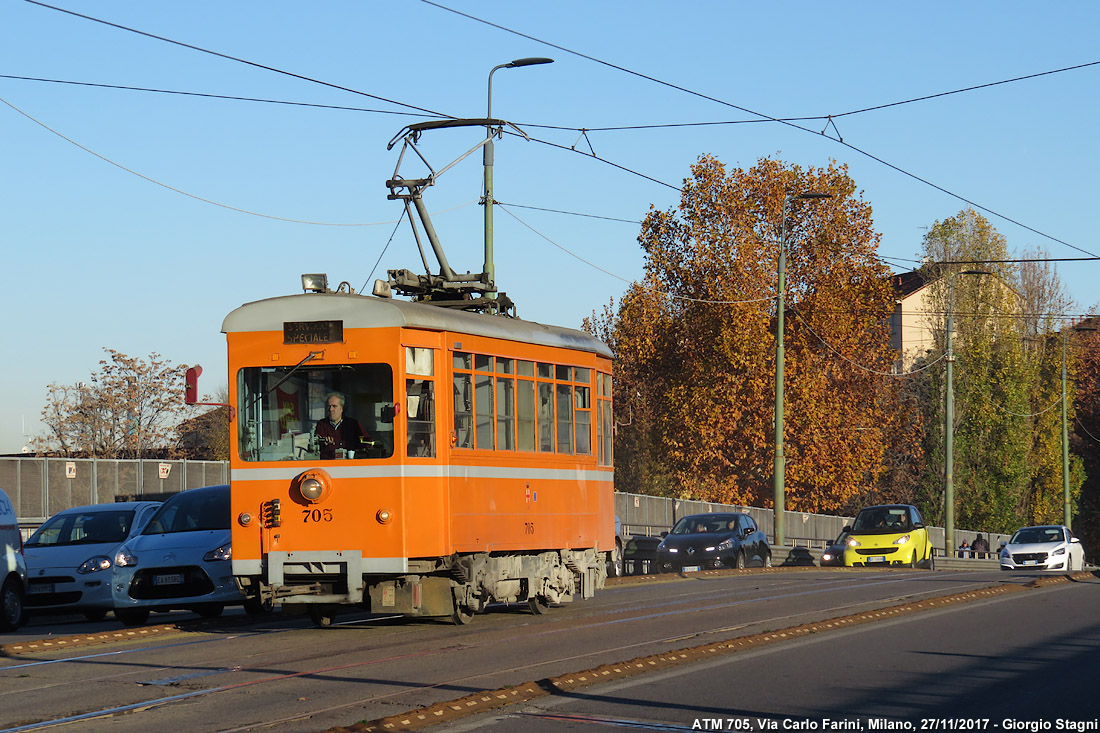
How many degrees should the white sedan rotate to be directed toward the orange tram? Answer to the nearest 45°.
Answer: approximately 45° to its left

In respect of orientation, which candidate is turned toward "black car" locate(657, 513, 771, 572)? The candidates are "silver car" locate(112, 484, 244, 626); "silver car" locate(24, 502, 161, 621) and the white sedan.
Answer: the white sedan

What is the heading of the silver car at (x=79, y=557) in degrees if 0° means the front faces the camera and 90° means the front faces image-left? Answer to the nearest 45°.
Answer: approximately 45°

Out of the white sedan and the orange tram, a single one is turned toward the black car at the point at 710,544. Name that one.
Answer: the white sedan

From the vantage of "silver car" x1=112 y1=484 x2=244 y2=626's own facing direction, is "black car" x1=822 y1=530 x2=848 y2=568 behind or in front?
behind

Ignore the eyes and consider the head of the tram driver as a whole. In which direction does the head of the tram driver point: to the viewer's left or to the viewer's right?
to the viewer's left

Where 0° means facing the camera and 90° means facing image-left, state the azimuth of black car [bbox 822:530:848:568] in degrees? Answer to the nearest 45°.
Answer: approximately 45°

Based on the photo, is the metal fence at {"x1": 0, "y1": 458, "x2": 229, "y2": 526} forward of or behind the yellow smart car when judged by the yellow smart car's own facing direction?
forward

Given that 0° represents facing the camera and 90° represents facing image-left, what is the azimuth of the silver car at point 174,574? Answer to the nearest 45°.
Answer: approximately 45°
